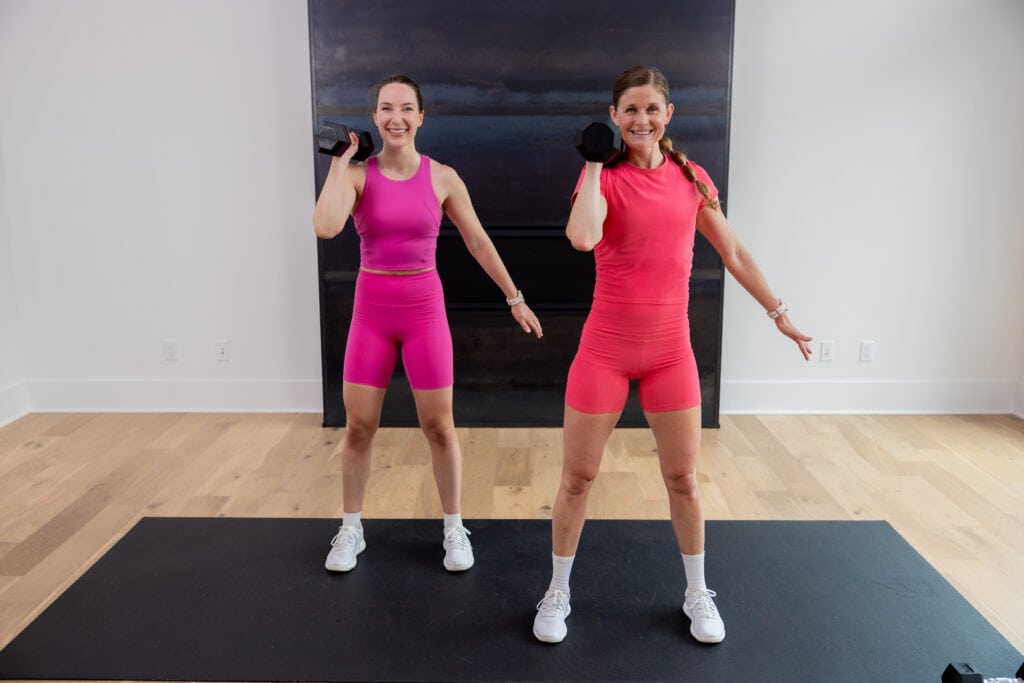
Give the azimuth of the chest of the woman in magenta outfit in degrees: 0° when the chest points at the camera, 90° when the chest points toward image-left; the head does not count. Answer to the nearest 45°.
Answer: approximately 0°

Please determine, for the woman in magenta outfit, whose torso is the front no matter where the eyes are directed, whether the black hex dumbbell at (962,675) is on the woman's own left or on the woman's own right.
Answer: on the woman's own left
